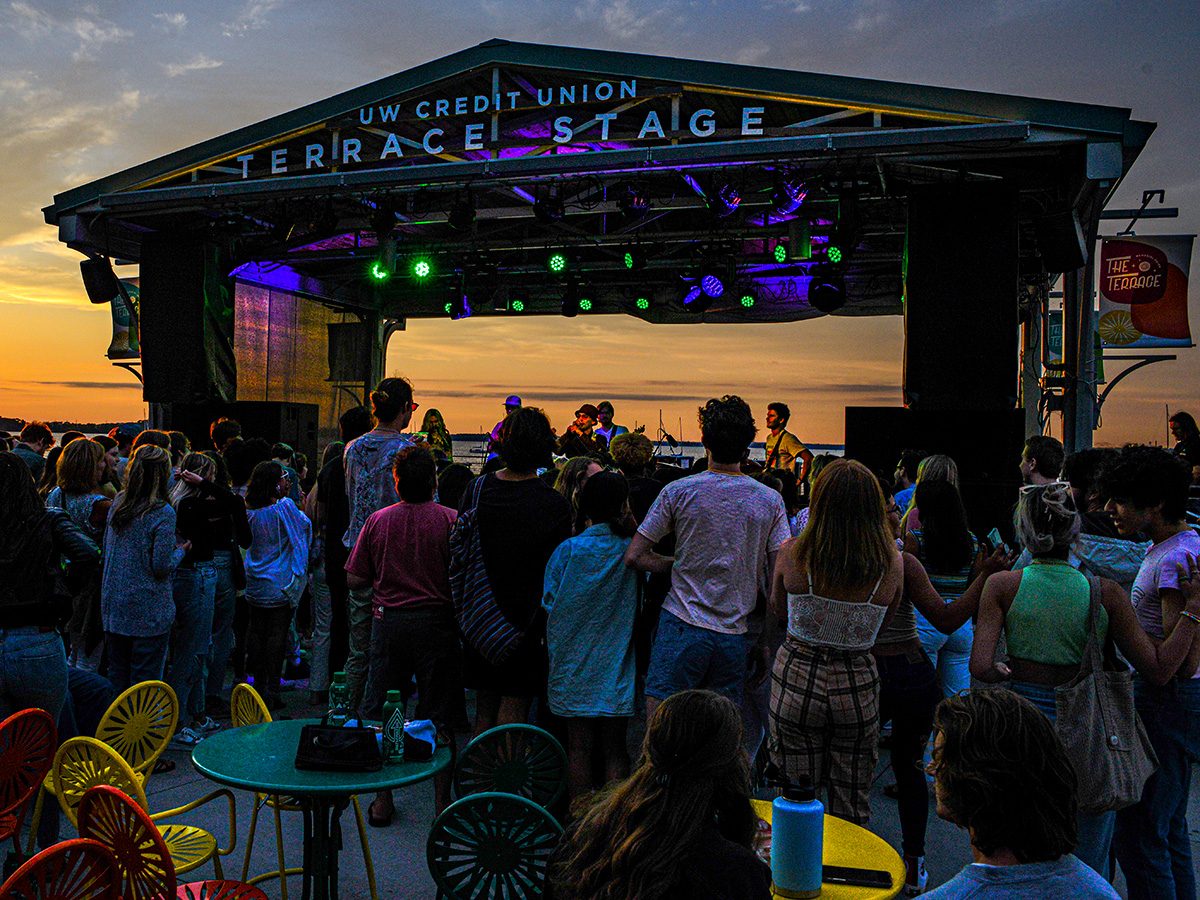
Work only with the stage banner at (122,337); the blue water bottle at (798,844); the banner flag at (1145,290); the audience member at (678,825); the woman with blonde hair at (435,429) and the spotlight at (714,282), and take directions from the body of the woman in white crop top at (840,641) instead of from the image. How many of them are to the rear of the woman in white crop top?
2

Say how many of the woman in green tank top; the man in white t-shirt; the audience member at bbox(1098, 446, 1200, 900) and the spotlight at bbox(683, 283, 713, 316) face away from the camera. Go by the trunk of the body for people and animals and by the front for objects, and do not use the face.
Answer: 2

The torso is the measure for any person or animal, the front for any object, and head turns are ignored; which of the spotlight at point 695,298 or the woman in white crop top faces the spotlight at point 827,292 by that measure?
the woman in white crop top

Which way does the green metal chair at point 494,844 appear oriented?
away from the camera

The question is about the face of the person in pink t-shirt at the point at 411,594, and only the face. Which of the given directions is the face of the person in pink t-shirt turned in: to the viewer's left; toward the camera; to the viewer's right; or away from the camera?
away from the camera

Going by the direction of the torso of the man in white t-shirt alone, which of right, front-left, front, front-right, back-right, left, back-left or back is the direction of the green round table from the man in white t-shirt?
back-left

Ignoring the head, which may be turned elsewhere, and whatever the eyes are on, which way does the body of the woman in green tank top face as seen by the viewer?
away from the camera

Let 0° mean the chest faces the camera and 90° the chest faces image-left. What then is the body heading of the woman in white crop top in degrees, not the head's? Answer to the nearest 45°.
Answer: approximately 180°

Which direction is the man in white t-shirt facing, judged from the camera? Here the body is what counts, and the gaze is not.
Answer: away from the camera

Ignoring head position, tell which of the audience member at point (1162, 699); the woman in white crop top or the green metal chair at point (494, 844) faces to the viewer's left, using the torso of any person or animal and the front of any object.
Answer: the audience member

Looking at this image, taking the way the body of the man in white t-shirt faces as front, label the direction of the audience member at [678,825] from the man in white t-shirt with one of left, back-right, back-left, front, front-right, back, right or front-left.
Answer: back

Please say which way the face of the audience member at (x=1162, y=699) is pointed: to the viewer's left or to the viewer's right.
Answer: to the viewer's left

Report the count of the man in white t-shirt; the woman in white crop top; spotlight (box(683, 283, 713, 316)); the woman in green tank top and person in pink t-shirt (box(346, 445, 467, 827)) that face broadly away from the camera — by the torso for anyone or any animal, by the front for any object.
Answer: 4
